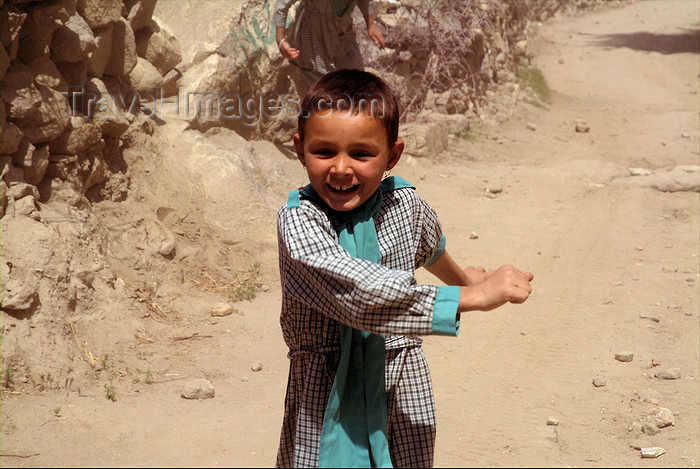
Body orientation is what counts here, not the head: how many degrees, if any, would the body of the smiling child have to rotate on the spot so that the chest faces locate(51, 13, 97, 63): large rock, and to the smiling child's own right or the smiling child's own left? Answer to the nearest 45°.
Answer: approximately 135° to the smiling child's own right

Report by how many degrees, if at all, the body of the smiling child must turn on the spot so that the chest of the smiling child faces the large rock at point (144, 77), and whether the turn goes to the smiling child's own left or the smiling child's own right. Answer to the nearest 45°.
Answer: approximately 135° to the smiling child's own right

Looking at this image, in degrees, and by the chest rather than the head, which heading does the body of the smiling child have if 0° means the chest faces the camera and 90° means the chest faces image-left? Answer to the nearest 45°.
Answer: approximately 0°

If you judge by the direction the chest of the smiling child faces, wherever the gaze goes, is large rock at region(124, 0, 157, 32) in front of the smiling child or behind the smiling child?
behind

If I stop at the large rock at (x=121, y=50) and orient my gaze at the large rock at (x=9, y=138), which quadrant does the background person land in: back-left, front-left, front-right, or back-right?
back-left

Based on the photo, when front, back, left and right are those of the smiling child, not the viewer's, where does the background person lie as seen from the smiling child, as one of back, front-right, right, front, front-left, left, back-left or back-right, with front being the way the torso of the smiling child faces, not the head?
back

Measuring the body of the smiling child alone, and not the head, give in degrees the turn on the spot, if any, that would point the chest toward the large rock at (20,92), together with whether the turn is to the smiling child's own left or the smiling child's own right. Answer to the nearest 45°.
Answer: approximately 135° to the smiling child's own right

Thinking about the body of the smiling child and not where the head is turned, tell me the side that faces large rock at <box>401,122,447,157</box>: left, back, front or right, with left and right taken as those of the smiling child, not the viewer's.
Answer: back

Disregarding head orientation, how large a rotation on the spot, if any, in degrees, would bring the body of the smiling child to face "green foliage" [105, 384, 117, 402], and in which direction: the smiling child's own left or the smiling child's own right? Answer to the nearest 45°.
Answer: approximately 135° to the smiling child's own right

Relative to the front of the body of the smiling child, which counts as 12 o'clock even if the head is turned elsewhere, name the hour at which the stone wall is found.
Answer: The stone wall is roughly at 5 o'clock from the smiling child.

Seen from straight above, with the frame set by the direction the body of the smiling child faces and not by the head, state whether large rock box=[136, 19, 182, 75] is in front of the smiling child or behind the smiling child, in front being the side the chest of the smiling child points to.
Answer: behind

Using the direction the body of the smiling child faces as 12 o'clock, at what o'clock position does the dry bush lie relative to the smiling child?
The dry bush is roughly at 6 o'clock from the smiling child.

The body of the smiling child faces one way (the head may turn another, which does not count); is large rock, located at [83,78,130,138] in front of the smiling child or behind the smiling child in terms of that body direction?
behind
